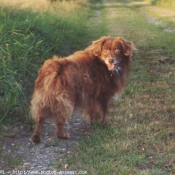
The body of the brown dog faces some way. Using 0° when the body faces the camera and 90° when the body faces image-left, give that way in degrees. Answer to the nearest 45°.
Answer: approximately 225°
